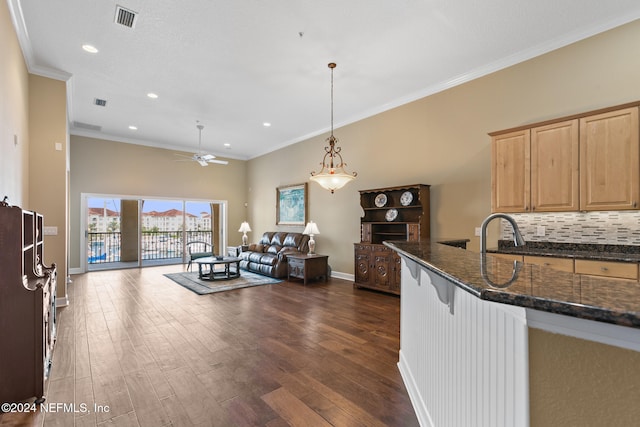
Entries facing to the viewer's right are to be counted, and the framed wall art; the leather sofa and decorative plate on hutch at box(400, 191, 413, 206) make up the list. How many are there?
0

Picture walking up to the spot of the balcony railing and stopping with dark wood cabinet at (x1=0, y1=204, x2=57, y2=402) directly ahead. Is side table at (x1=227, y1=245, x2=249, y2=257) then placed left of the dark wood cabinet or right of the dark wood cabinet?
left

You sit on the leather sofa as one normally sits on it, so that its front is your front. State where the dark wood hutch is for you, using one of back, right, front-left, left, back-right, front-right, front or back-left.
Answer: left

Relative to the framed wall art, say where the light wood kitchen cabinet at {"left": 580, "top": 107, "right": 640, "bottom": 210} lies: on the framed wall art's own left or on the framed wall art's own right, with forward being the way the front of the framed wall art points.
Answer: on the framed wall art's own left

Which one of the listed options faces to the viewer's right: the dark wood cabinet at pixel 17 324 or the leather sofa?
the dark wood cabinet

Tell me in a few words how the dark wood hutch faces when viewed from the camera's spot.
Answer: facing the viewer and to the left of the viewer

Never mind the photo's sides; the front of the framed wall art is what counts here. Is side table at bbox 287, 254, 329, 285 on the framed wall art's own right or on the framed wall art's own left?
on the framed wall art's own left

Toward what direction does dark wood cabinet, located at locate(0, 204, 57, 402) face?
to the viewer's right

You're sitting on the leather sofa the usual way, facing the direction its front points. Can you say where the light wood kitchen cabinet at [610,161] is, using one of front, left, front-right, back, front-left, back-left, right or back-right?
left

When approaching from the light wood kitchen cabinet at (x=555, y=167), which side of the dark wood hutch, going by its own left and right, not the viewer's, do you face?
left

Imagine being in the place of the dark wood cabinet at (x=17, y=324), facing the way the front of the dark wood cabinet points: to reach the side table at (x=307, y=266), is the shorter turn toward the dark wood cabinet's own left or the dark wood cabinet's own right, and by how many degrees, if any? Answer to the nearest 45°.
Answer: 0° — it already faces it

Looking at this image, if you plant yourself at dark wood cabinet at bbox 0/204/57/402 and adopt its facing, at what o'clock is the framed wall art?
The framed wall art is roughly at 11 o'clock from the dark wood cabinet.

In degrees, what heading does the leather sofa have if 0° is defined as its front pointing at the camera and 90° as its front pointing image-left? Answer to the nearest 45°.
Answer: approximately 45°

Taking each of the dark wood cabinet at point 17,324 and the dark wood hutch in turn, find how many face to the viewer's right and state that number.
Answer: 1

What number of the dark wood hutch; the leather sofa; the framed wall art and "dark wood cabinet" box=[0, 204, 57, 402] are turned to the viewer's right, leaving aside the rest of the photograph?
1

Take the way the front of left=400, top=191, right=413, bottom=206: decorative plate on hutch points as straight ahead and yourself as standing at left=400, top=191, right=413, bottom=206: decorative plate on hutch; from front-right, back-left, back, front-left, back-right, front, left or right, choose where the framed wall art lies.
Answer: right

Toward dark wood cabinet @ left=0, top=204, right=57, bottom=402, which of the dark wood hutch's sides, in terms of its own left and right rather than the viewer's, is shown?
front

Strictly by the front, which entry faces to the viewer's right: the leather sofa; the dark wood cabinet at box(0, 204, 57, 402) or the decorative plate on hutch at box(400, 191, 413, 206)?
the dark wood cabinet

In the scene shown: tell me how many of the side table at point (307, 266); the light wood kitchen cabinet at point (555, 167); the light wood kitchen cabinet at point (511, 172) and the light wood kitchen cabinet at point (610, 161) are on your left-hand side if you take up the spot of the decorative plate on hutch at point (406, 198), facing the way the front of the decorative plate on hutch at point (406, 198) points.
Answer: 3

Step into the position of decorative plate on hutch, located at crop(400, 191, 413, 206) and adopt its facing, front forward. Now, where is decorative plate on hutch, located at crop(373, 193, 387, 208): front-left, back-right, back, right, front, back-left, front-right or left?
right

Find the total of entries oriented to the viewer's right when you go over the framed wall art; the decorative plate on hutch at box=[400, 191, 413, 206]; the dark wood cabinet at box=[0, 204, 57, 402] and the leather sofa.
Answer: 1
